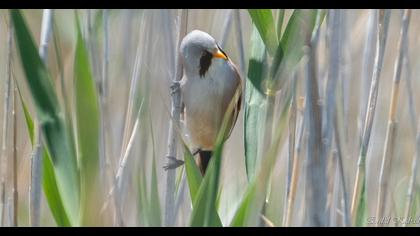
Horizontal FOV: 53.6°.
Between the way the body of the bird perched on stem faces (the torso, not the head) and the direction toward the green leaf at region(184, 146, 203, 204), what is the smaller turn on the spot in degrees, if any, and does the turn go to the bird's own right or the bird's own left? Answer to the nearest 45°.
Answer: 0° — it already faces it

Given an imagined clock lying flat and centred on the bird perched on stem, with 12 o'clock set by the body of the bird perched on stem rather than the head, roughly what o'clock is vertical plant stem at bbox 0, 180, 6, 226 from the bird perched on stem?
The vertical plant stem is roughly at 2 o'clock from the bird perched on stem.

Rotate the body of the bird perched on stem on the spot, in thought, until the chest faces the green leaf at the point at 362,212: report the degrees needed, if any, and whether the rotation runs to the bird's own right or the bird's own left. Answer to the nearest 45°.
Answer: approximately 45° to the bird's own left

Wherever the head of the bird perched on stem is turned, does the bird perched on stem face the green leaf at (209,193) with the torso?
yes

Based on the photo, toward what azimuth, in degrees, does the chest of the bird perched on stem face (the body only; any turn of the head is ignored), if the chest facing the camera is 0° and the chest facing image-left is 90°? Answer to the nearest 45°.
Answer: approximately 0°

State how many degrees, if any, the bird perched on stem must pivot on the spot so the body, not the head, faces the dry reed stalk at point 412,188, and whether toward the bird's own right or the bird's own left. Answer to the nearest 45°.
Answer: approximately 90° to the bird's own left

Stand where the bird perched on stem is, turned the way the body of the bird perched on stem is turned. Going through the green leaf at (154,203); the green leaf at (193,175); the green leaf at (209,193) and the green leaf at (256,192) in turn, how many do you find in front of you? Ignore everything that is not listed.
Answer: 4

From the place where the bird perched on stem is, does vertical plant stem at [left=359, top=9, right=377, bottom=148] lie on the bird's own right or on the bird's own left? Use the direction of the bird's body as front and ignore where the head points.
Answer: on the bird's own left
